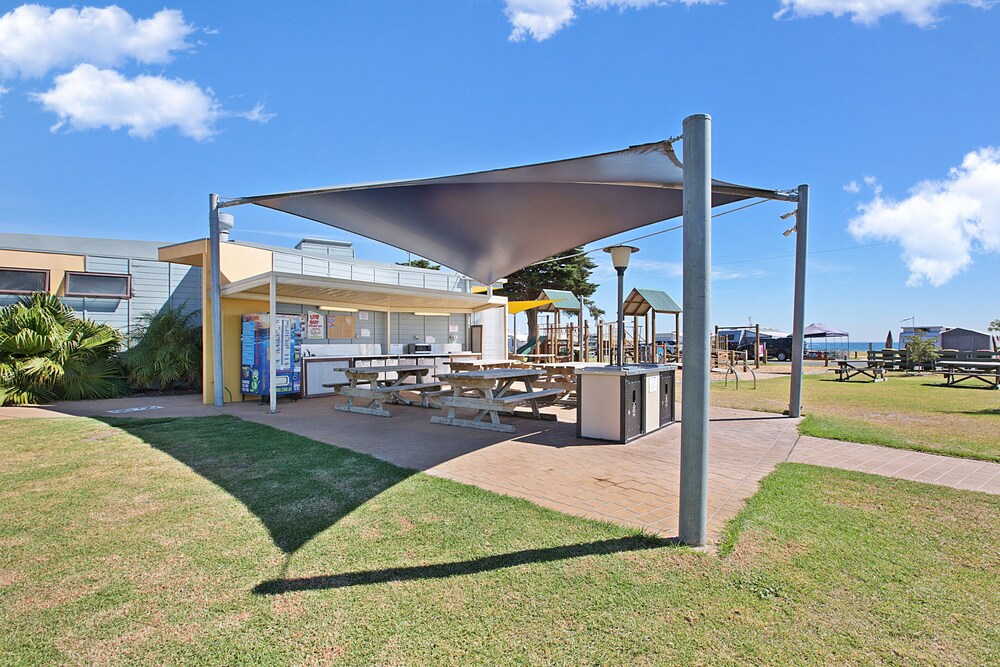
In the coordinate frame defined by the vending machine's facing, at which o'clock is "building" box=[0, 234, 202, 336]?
The building is roughly at 6 o'clock from the vending machine.

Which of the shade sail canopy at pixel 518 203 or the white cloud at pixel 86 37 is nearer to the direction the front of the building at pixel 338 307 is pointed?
the shade sail canopy

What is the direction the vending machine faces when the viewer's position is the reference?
facing the viewer and to the right of the viewer

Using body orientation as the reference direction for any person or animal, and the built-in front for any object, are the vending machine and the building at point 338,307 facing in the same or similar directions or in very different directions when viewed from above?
same or similar directions

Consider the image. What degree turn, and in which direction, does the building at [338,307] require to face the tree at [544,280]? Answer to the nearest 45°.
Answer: approximately 90° to its left

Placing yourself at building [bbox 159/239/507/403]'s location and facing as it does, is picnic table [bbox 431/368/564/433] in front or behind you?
in front

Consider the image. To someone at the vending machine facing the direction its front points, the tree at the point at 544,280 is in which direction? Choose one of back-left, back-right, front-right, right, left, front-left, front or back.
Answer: left

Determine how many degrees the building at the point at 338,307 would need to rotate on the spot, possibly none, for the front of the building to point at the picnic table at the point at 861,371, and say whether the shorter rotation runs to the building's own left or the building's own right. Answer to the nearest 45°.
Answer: approximately 45° to the building's own left

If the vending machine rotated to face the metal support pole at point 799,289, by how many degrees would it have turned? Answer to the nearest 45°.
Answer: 0° — it already faces it

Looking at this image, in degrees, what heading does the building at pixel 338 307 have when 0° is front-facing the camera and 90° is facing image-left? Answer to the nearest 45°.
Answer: approximately 315°
